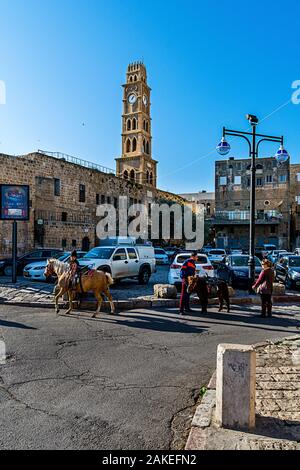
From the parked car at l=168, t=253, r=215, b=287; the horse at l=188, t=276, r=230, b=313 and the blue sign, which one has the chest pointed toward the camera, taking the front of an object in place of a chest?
the blue sign

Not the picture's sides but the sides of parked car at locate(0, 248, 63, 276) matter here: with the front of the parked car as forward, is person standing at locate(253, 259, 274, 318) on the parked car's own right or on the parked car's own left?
on the parked car's own left

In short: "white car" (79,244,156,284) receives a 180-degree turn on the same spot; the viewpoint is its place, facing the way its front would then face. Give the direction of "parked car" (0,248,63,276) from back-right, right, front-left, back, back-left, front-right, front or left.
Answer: left

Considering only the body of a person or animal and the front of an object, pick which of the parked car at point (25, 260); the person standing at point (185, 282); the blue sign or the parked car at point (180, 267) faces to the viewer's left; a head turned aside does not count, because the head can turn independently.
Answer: the parked car at point (25, 260)

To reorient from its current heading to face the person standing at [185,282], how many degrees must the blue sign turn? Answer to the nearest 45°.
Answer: approximately 45° to its left

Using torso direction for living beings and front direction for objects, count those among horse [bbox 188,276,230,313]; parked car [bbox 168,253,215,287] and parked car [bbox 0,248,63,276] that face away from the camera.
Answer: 1

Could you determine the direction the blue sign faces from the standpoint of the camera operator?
facing the viewer

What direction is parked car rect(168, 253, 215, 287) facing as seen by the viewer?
away from the camera
